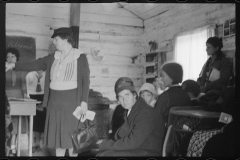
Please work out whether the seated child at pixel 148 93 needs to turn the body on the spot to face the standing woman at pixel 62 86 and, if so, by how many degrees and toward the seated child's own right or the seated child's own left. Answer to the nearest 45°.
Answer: approximately 45° to the seated child's own right

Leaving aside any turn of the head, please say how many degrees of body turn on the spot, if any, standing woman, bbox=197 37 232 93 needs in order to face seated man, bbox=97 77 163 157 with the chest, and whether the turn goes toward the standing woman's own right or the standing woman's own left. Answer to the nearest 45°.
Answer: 0° — they already face them

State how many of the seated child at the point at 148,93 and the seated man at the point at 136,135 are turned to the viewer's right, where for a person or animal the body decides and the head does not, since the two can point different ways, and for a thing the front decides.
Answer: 0

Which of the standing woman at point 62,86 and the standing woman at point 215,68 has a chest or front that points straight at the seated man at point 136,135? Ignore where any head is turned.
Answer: the standing woman at point 215,68

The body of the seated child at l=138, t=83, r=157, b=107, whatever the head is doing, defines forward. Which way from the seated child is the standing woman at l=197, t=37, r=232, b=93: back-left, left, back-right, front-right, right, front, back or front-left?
back-left

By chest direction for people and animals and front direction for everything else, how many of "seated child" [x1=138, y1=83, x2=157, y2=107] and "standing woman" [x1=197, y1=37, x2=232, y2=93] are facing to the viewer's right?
0

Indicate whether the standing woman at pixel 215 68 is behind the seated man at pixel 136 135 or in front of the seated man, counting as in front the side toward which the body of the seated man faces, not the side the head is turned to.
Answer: behind

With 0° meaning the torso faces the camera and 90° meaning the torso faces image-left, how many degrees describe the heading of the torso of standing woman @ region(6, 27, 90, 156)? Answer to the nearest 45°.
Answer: approximately 45°
